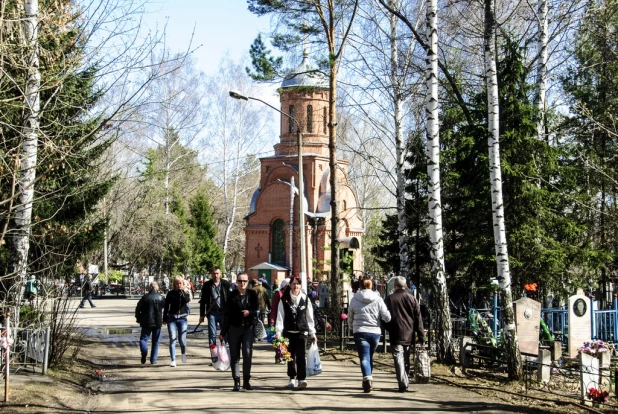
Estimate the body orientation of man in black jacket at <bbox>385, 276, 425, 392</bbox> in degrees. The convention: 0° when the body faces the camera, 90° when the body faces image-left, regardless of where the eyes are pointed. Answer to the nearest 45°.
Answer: approximately 180°

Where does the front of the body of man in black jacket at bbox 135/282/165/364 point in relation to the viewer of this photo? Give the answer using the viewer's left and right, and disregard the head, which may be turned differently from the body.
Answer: facing away from the viewer

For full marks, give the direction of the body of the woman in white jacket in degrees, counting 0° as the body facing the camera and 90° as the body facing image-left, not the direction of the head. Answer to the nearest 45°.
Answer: approximately 180°

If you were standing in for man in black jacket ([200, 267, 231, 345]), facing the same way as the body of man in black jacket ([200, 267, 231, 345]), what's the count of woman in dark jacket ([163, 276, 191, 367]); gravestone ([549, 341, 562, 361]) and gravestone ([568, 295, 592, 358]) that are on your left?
2

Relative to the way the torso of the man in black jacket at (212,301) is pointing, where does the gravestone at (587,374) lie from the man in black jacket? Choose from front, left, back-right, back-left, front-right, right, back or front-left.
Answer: front-left

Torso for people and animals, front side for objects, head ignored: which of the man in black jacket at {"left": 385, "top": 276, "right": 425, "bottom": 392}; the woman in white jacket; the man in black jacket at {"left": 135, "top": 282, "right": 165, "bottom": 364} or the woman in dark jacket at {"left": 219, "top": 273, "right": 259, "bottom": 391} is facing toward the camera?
the woman in dark jacket

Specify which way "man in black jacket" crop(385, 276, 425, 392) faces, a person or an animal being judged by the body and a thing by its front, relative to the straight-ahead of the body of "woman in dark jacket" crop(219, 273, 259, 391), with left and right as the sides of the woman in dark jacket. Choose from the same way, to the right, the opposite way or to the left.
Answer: the opposite way

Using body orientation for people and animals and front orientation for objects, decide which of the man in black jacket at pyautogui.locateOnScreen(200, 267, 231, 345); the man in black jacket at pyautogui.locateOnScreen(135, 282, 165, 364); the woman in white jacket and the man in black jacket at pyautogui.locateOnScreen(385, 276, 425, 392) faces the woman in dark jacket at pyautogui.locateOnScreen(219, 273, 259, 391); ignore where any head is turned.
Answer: the man in black jacket at pyautogui.locateOnScreen(200, 267, 231, 345)

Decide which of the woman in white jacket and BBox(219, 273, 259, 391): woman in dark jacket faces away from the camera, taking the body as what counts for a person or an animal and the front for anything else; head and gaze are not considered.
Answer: the woman in white jacket

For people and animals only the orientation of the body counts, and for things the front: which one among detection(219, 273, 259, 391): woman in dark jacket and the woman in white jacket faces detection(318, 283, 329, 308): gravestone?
the woman in white jacket

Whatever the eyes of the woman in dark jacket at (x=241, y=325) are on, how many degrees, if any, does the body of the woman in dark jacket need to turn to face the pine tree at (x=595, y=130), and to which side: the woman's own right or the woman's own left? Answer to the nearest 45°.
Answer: approximately 135° to the woman's own left

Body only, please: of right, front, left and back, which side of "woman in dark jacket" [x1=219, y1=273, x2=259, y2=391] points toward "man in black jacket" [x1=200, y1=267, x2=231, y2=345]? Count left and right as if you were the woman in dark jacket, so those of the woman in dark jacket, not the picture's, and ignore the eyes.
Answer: back

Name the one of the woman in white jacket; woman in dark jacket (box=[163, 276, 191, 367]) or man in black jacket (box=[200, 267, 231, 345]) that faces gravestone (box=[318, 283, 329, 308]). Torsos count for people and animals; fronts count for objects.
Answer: the woman in white jacket
